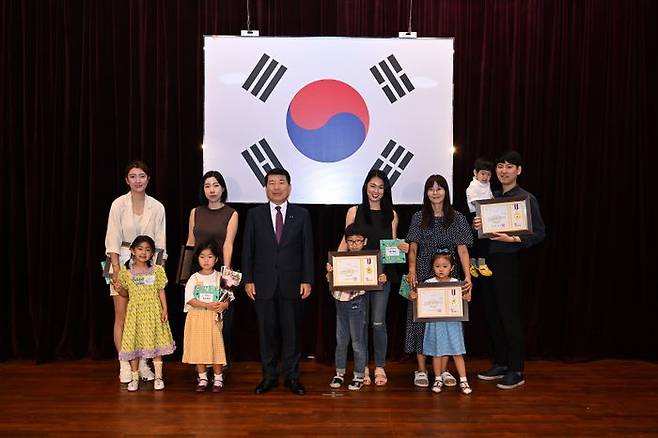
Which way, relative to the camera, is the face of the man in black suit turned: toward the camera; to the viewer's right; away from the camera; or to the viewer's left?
toward the camera

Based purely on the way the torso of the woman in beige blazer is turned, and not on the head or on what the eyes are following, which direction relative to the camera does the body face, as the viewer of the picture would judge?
toward the camera

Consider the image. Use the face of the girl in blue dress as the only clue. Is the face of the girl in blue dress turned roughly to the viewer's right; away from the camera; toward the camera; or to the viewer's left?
toward the camera

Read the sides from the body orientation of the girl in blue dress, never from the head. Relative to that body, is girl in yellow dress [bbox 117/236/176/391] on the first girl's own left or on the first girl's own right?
on the first girl's own right

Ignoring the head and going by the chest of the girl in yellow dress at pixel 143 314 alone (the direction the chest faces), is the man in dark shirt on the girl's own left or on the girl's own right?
on the girl's own left

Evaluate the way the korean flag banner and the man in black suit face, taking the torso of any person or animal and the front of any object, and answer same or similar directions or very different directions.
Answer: same or similar directions

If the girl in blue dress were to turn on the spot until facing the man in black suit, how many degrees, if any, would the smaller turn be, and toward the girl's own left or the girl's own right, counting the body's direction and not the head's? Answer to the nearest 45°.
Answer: approximately 90° to the girl's own right

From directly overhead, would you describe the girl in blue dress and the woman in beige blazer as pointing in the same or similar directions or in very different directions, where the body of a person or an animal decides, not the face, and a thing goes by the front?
same or similar directions

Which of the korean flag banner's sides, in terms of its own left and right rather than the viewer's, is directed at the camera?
front

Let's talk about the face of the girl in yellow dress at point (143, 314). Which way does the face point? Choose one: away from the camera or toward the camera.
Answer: toward the camera

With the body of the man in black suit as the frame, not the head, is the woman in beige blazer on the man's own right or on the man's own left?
on the man's own right

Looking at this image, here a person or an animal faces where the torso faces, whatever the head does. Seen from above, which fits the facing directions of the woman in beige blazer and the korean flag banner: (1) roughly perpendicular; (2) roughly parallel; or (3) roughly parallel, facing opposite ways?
roughly parallel

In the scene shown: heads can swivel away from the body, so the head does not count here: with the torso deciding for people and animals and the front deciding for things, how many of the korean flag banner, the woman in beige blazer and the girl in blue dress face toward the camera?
3

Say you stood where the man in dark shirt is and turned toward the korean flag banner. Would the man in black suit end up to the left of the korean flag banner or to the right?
left

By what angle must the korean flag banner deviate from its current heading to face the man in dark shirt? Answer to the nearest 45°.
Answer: approximately 45° to its left

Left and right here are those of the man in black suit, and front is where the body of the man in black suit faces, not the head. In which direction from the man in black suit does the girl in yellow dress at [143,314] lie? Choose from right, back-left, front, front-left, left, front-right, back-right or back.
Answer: right

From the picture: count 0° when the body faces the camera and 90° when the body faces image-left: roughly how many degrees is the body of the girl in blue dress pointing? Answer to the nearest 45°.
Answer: approximately 0°
